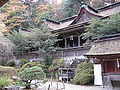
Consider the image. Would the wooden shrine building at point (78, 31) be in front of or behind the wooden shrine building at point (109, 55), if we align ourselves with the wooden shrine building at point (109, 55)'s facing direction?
behind

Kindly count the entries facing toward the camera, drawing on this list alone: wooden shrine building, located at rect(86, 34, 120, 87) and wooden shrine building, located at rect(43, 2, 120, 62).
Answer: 2

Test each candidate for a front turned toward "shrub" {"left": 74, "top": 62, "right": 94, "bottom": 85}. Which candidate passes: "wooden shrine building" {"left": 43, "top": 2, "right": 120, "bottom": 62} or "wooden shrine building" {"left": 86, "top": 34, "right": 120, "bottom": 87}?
"wooden shrine building" {"left": 43, "top": 2, "right": 120, "bottom": 62}

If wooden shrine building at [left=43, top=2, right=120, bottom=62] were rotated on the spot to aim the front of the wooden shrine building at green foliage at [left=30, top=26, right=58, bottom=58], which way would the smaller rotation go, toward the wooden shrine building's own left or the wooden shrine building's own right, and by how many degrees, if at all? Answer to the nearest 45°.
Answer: approximately 45° to the wooden shrine building's own right

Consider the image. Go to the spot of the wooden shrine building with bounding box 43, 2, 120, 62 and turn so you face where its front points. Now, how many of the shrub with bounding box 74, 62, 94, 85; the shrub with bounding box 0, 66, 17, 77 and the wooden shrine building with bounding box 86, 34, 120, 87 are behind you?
0

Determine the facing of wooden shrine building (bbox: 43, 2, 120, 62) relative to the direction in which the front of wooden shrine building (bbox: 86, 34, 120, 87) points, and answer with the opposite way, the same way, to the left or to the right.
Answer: the same way

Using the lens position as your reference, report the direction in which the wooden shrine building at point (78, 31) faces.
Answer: facing the viewer

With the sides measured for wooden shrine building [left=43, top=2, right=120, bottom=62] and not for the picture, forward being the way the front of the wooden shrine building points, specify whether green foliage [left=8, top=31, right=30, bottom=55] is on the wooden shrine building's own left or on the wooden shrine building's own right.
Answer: on the wooden shrine building's own right

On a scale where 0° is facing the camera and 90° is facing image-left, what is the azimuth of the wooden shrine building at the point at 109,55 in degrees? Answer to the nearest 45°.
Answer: approximately 0°

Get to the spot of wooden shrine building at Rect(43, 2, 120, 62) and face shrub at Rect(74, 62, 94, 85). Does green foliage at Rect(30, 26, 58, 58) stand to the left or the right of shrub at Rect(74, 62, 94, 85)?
right
